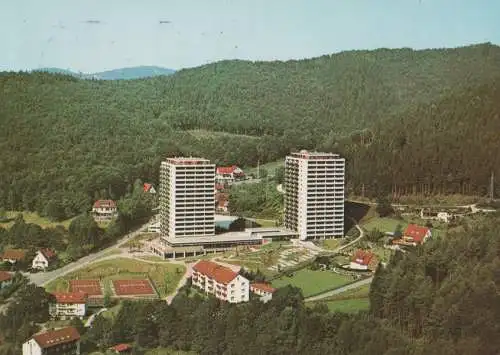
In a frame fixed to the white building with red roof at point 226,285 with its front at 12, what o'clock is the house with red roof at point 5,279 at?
The house with red roof is roughly at 2 o'clock from the white building with red roof.

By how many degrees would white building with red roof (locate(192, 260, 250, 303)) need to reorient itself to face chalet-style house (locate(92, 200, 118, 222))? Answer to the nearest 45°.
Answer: approximately 90° to its right

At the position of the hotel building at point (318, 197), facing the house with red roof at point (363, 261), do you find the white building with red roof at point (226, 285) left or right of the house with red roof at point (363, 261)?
right

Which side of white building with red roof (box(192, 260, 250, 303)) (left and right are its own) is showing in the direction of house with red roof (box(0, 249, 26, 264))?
right

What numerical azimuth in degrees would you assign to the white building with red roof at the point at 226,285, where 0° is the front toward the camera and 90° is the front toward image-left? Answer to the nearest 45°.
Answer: approximately 45°

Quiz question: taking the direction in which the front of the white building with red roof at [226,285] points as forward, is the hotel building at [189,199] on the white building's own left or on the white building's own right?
on the white building's own right

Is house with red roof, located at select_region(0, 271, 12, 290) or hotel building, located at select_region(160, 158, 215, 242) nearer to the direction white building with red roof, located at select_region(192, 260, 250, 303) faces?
the house with red roof

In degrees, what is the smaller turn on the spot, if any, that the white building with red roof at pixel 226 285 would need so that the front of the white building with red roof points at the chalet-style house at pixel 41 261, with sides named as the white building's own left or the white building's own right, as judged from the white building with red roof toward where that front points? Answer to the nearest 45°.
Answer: approximately 90° to the white building's own right

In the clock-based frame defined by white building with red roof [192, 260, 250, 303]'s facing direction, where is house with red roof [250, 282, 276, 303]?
The house with red roof is roughly at 8 o'clock from the white building with red roof.

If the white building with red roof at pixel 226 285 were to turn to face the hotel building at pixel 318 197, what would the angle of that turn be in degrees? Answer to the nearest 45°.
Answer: approximately 180°
